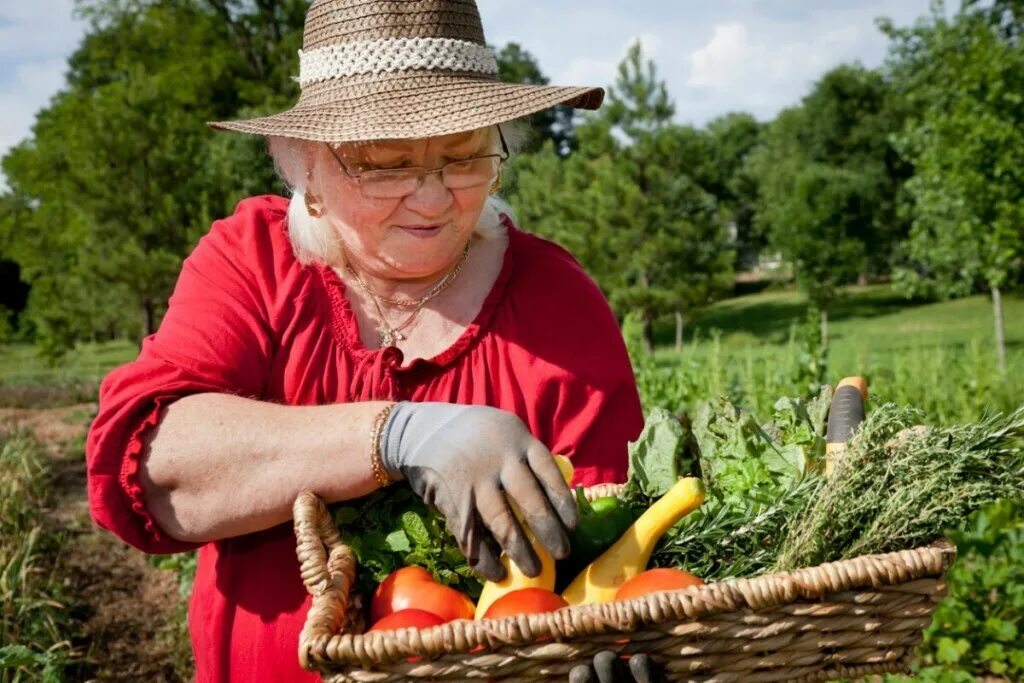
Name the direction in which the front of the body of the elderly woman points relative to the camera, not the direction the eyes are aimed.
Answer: toward the camera

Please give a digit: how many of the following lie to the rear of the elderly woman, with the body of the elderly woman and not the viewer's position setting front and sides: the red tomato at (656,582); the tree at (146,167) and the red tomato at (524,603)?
1

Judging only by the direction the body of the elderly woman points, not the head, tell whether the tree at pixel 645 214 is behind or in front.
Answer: behind

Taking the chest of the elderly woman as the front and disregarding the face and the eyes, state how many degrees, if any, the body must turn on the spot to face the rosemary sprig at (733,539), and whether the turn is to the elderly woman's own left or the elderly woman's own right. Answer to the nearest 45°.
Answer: approximately 45° to the elderly woman's own left

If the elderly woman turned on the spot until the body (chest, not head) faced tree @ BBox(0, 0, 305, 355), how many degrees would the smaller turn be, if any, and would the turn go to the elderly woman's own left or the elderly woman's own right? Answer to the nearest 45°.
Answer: approximately 180°

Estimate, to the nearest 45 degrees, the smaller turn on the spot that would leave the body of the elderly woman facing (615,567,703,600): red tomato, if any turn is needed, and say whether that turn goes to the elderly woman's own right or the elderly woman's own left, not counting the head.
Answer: approximately 45° to the elderly woman's own left

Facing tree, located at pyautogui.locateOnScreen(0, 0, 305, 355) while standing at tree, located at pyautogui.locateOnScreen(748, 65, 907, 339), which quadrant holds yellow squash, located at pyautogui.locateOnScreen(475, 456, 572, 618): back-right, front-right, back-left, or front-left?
front-left

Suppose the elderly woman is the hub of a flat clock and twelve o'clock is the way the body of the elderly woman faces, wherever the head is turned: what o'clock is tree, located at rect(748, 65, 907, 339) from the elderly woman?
The tree is roughly at 7 o'clock from the elderly woman.

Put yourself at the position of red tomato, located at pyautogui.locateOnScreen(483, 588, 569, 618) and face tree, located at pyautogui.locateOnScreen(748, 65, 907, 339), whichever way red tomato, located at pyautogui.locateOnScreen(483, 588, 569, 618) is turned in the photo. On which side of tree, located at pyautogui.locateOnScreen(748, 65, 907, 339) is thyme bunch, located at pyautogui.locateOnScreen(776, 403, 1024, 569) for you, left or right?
right
